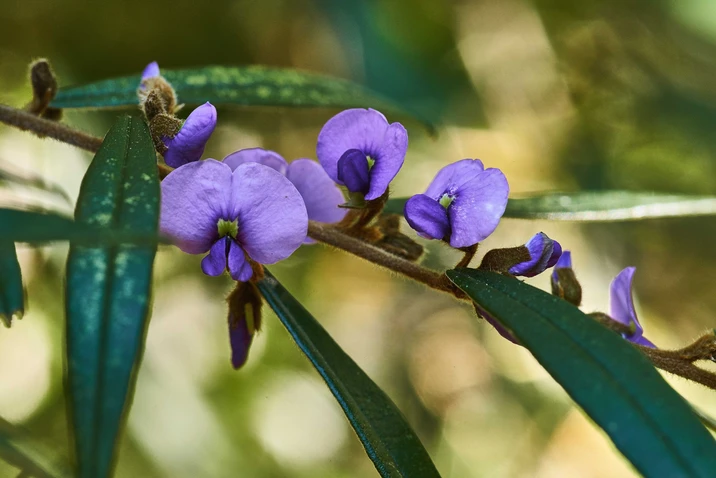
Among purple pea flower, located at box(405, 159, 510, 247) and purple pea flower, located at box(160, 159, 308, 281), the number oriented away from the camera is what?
0

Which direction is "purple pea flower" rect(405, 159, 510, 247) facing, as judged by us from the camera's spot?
facing the viewer and to the left of the viewer

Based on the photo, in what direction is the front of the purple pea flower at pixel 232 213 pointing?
toward the camera
